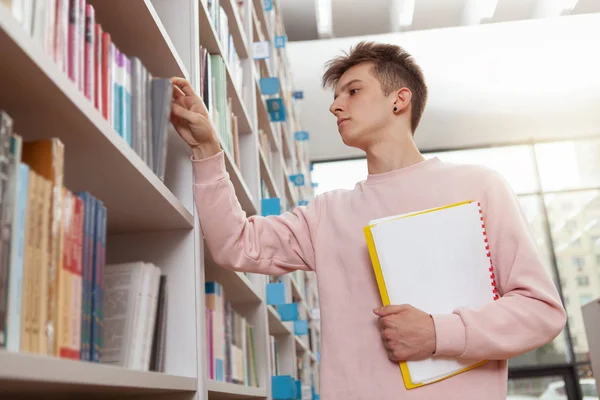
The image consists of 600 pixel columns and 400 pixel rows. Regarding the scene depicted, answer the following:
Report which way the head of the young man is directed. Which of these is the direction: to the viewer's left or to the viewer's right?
to the viewer's left

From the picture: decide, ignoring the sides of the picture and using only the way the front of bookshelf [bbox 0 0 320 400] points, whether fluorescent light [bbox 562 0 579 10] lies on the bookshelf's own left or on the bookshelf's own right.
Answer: on the bookshelf's own left

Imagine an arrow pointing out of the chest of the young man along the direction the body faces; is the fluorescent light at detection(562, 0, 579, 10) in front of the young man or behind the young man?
behind

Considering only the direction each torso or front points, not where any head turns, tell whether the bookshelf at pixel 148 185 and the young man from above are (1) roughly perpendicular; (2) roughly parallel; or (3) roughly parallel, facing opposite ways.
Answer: roughly perpendicular

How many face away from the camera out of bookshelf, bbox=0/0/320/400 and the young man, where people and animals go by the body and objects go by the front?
0

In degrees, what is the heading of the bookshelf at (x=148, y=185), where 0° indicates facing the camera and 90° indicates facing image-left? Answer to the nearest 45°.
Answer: approximately 315°

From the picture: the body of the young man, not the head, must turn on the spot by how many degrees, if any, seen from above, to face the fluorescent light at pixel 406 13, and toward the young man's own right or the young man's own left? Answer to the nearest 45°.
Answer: approximately 135° to the young man's own right

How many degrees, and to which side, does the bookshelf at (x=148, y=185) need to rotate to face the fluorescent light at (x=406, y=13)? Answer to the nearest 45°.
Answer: approximately 90° to its left

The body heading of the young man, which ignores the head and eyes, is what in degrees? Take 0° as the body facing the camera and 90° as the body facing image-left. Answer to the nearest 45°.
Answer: approximately 45°

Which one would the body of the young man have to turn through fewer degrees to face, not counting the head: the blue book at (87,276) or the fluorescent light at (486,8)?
the blue book
